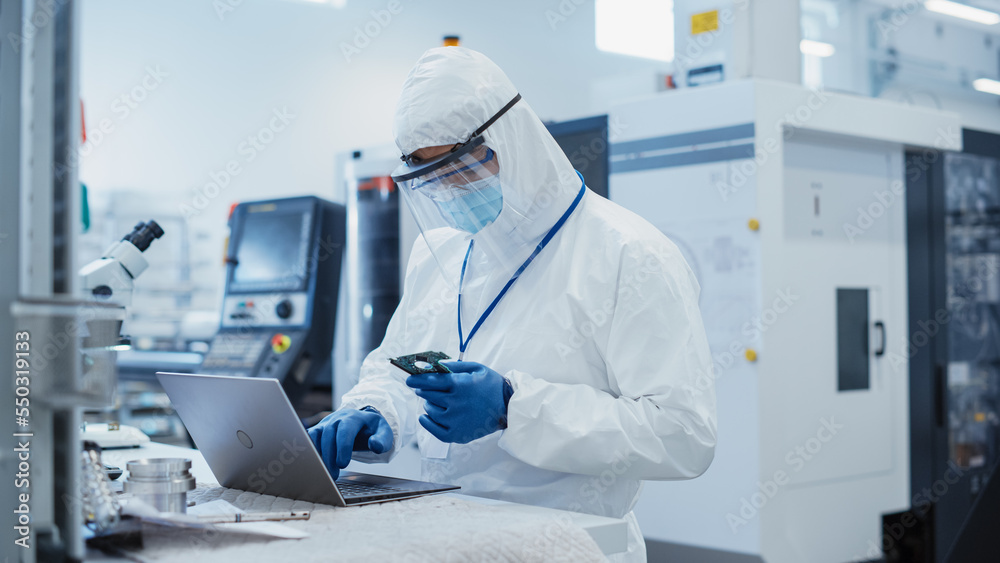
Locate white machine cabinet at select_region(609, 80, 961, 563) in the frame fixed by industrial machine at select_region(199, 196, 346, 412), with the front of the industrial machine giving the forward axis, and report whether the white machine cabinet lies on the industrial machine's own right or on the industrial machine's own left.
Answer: on the industrial machine's own left

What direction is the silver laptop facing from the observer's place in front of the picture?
facing away from the viewer and to the right of the viewer

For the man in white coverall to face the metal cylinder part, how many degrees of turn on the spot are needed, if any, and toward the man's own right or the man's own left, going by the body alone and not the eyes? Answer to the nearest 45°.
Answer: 0° — they already face it

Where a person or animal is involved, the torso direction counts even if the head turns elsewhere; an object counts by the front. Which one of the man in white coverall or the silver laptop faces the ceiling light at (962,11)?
the silver laptop

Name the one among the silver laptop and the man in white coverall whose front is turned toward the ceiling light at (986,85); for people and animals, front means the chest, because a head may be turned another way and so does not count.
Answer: the silver laptop

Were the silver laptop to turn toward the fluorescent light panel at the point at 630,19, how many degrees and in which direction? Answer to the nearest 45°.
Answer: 0° — it already faces it

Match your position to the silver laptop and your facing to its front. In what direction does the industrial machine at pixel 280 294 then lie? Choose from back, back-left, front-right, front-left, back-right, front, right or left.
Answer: front-left

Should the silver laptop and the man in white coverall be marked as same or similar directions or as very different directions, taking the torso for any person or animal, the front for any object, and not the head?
very different directions

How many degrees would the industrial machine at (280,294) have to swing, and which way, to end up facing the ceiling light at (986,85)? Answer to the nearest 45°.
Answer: approximately 180°
